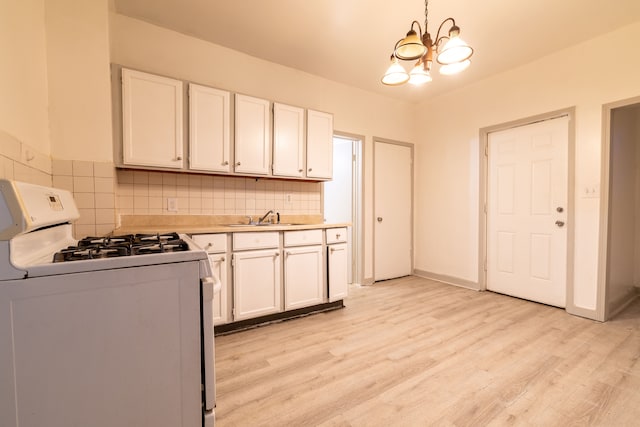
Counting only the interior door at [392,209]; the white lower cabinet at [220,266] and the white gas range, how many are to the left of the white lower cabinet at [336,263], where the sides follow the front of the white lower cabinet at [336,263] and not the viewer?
1

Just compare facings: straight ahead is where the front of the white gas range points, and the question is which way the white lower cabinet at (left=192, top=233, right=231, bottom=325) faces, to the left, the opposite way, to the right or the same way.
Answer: to the right

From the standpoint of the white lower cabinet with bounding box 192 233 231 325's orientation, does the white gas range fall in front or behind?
in front

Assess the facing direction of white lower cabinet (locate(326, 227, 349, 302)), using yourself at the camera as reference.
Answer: facing the viewer and to the right of the viewer

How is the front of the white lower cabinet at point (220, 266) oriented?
toward the camera

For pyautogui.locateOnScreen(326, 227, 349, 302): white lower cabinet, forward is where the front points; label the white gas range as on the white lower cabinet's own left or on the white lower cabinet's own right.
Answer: on the white lower cabinet's own right

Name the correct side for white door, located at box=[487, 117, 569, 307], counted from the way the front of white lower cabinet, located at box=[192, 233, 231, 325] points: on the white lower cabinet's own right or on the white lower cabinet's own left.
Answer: on the white lower cabinet's own left

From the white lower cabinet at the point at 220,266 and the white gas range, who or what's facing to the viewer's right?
the white gas range

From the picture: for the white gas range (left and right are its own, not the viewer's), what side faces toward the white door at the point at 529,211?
front

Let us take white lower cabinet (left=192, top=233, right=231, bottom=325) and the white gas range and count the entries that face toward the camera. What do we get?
1

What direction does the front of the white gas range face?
to the viewer's right

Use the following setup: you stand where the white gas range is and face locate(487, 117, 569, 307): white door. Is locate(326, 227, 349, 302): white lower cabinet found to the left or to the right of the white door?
left

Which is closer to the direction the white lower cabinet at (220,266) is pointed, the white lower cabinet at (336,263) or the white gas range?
the white gas range

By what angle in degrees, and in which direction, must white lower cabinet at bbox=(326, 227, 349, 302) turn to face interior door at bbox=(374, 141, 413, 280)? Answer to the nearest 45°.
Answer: approximately 90° to its left

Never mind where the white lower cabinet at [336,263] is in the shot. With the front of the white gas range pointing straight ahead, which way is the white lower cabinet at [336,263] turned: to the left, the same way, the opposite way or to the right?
to the right

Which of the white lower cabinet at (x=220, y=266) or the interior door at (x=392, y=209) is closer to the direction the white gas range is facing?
the interior door
